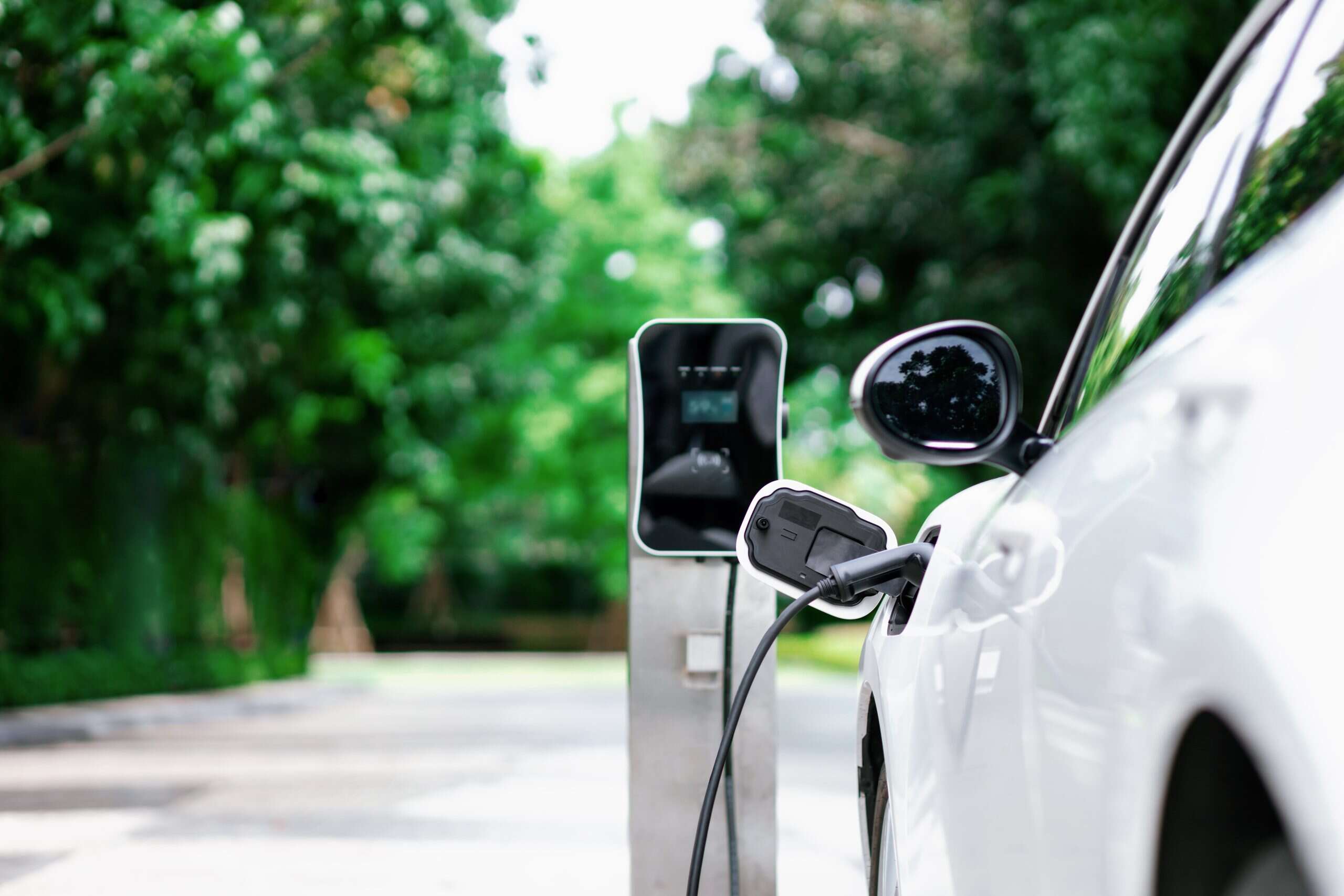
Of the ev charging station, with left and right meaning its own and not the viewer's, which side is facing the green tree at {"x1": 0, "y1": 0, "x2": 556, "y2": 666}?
back

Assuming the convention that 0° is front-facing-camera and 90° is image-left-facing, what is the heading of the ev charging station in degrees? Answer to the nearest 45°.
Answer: approximately 0°

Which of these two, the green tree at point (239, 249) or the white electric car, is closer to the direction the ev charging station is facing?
the white electric car
